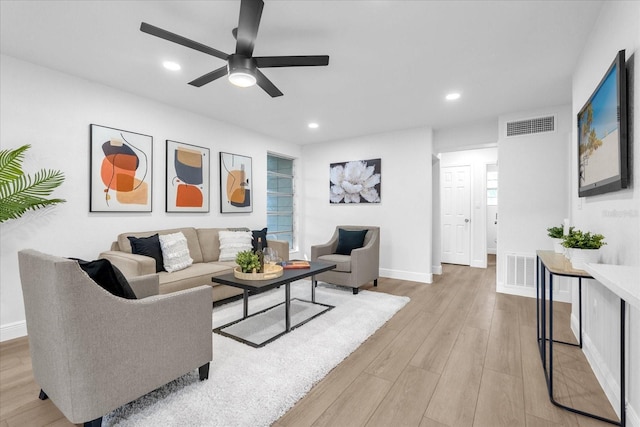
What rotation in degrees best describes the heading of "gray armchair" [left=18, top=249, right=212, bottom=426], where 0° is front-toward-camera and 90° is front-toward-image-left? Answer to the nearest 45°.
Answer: approximately 225°

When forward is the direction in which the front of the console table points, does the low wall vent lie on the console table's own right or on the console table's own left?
on the console table's own right

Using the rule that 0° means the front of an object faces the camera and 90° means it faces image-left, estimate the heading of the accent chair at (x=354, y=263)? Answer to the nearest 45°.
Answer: approximately 45°

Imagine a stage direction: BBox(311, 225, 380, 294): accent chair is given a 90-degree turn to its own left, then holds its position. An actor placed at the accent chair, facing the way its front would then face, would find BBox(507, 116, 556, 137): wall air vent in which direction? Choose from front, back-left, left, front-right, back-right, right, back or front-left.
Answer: front-left

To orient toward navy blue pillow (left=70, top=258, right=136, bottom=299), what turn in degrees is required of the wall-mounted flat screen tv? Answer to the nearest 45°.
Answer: approximately 45° to its left

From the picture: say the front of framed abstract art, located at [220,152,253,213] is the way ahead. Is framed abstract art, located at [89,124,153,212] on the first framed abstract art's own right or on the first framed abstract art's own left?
on the first framed abstract art's own right

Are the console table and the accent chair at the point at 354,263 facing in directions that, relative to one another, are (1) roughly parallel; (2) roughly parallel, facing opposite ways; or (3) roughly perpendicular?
roughly perpendicular

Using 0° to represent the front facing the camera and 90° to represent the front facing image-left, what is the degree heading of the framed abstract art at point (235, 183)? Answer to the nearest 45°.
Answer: approximately 315°

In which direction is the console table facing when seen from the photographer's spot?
facing to the left of the viewer

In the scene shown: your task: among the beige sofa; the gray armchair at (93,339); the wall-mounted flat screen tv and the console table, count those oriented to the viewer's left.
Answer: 2

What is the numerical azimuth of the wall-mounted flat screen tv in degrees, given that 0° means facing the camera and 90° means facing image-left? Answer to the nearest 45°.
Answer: approximately 90°
